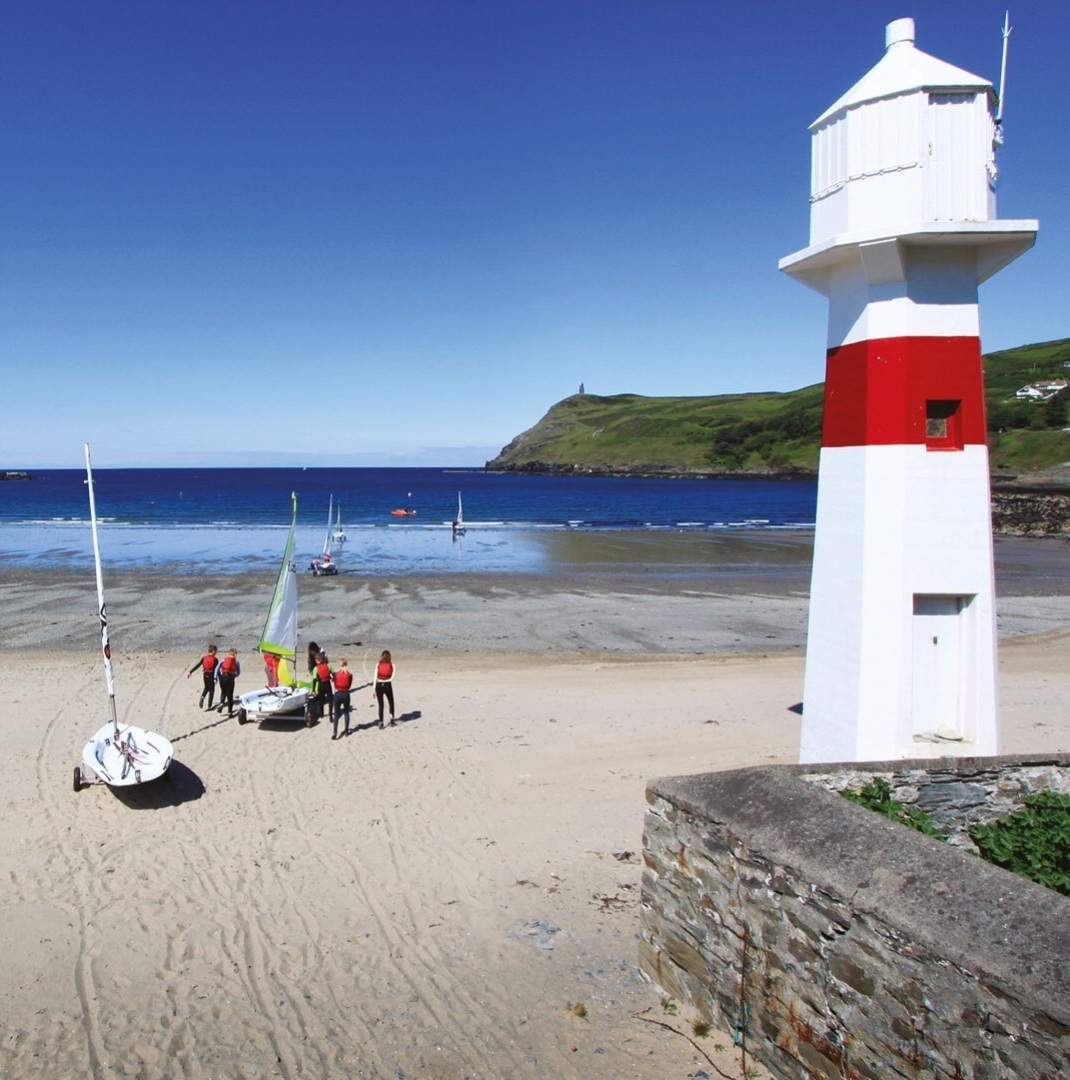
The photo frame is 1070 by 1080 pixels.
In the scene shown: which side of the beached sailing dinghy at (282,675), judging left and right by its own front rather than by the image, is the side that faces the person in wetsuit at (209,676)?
left

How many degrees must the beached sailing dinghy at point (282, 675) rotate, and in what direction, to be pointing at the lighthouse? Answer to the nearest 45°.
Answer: approximately 90° to its right

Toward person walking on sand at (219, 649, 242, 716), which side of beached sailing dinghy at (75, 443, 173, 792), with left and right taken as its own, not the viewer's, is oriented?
right

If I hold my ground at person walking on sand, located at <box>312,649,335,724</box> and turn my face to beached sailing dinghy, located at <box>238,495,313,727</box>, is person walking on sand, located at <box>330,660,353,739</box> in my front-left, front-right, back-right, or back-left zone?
back-left

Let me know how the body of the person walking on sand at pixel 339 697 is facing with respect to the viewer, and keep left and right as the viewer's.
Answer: facing away from the viewer

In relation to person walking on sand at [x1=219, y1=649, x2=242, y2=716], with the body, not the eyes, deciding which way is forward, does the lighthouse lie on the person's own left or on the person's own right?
on the person's own right
